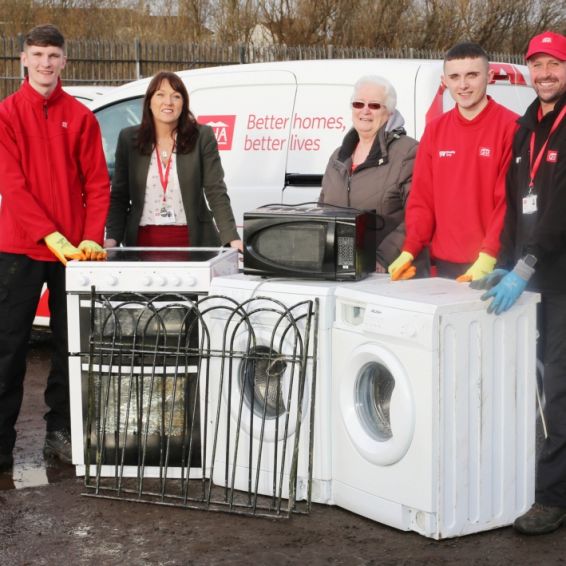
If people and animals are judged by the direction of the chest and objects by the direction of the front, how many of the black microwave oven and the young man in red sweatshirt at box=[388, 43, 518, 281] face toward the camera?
2

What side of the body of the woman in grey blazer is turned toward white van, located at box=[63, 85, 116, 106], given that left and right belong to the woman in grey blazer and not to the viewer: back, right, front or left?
back

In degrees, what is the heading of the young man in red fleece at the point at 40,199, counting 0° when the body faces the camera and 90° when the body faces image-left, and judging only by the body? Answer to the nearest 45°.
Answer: approximately 0°

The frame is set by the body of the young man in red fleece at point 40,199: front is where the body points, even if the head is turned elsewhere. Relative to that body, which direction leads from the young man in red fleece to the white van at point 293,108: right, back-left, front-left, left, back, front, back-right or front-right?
back-left

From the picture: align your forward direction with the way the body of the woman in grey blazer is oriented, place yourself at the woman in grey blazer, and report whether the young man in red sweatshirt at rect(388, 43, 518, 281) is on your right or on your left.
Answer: on your left

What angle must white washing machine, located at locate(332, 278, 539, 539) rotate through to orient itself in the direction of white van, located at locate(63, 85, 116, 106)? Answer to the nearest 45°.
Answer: approximately 90° to its right

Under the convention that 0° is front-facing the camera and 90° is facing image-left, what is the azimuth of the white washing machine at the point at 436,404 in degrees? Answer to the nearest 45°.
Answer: approximately 45°
